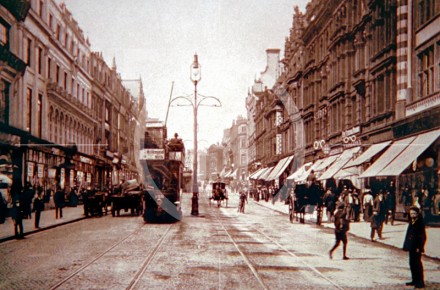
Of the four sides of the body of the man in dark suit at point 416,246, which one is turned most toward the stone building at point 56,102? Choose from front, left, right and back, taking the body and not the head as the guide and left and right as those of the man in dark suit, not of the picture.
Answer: right

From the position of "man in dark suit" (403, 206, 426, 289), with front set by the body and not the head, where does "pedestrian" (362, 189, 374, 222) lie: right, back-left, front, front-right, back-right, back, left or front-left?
back-right

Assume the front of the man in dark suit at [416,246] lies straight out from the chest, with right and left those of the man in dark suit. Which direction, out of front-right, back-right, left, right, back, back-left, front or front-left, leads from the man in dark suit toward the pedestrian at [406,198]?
back-right

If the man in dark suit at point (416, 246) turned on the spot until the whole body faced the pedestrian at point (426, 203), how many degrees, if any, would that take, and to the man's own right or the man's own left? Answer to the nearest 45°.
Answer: approximately 135° to the man's own right

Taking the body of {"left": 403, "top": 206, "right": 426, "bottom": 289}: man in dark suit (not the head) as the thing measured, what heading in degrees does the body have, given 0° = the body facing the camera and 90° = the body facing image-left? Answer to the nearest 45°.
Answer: approximately 45°

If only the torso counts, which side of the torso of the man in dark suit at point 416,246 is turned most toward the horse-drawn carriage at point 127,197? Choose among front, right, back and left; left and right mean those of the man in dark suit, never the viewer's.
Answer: right

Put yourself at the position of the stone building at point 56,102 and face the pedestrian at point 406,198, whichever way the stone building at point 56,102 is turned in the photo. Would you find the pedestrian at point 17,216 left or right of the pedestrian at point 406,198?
right
